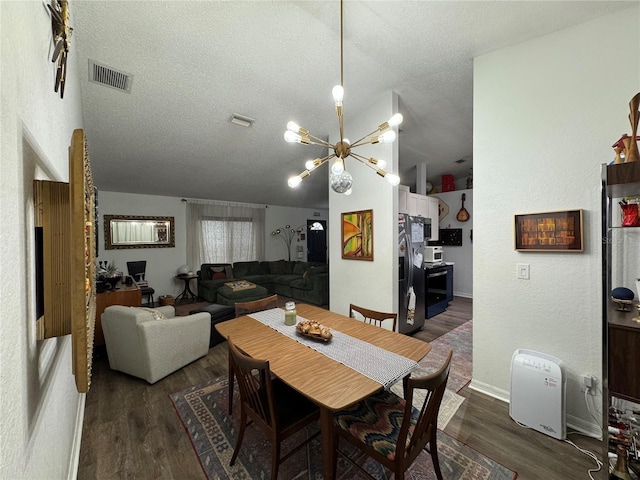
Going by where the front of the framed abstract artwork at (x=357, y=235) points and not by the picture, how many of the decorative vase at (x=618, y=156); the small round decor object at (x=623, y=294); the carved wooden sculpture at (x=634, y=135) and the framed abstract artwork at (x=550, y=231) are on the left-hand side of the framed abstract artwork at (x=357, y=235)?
4

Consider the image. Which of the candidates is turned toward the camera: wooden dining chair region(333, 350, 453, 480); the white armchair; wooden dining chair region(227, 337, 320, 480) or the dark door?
the dark door

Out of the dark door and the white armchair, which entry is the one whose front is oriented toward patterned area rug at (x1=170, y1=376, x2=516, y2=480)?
the dark door

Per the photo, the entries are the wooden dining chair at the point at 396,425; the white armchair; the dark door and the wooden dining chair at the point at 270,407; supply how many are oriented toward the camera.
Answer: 1

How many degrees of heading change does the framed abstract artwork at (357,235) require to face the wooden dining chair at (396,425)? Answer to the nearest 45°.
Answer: approximately 45° to its left

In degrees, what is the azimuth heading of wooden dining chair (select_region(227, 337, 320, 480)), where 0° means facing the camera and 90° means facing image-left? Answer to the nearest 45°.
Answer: approximately 225°

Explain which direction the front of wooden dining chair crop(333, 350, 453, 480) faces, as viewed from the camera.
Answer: facing away from the viewer and to the left of the viewer

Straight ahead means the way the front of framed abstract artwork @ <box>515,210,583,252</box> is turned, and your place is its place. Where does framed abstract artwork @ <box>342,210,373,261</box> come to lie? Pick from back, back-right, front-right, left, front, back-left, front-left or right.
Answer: front-right

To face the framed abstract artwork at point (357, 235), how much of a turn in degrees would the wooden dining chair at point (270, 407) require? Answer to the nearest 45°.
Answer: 0° — it already faces it

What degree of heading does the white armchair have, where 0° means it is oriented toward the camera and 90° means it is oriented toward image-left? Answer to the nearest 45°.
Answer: approximately 225°

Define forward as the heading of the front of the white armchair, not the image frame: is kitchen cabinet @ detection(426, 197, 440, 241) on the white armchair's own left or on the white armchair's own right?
on the white armchair's own right

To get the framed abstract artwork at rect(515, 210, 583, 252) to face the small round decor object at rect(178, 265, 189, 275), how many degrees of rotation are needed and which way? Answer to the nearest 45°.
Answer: approximately 45° to its right

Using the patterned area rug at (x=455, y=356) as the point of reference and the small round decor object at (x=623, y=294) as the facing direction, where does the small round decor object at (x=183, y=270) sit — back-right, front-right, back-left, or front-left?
back-right
